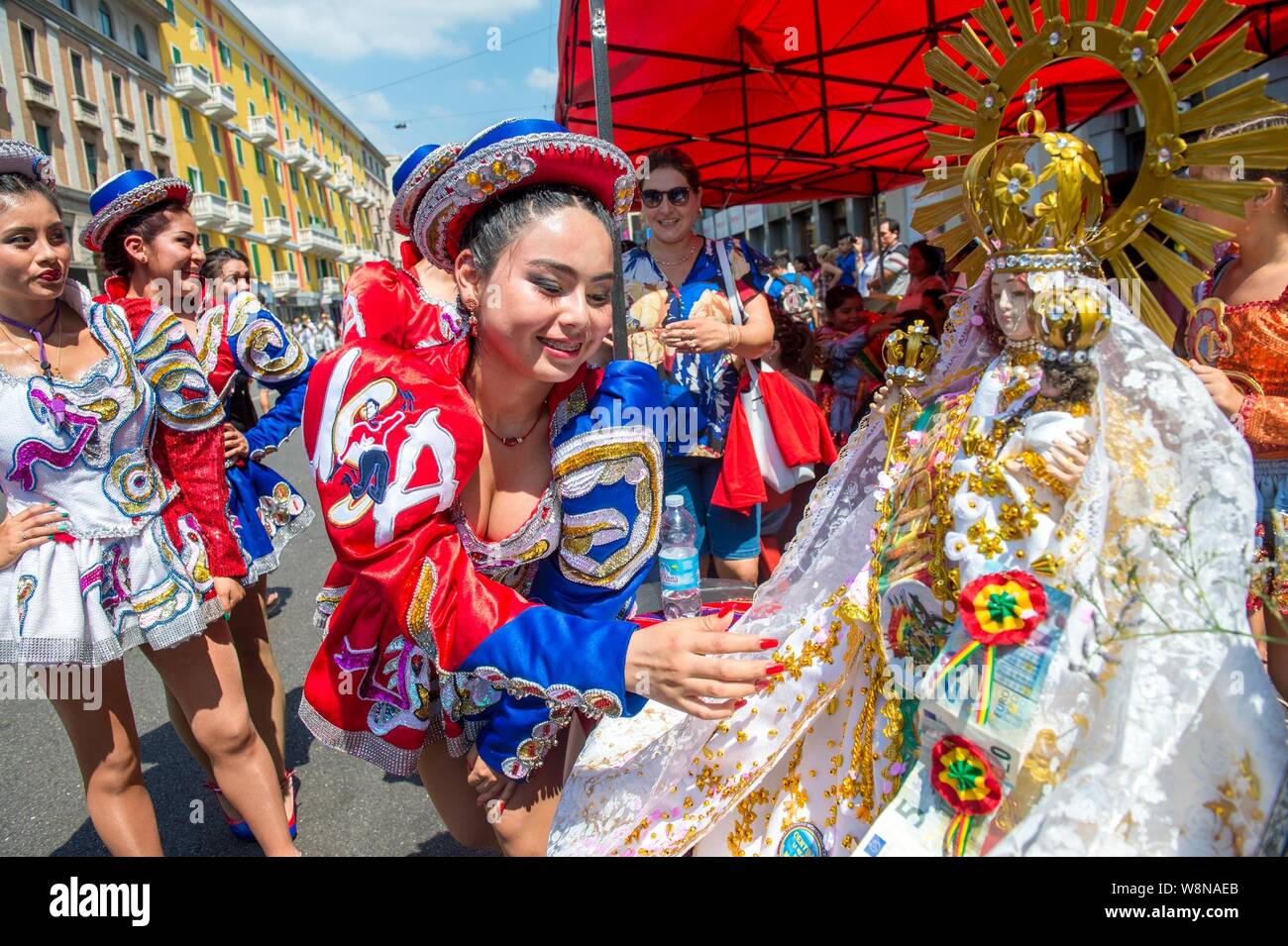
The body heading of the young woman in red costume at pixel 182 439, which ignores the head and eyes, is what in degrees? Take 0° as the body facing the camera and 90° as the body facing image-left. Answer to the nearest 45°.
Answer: approximately 270°

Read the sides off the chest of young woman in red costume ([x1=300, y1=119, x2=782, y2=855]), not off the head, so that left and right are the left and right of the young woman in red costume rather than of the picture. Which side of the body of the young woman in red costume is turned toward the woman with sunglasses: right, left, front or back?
left

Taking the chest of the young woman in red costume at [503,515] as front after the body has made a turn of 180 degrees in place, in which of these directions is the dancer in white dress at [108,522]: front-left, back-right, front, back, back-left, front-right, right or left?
front

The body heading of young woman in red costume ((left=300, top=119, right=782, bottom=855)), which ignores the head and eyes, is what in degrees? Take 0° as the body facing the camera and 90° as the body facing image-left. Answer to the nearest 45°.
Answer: approximately 315°

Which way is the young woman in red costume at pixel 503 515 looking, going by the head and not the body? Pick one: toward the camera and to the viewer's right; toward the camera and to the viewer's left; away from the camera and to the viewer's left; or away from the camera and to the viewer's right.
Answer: toward the camera and to the viewer's right

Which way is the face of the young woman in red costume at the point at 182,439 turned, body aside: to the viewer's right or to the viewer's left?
to the viewer's right
